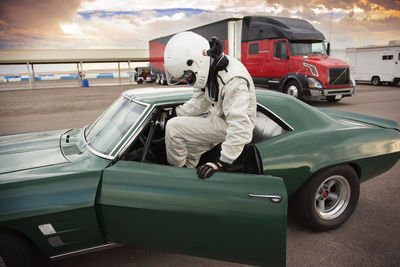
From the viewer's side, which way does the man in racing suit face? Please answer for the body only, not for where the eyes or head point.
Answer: to the viewer's left

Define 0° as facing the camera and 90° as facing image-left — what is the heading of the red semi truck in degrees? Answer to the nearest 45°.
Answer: approximately 315°

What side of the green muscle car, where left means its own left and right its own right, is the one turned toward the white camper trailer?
back

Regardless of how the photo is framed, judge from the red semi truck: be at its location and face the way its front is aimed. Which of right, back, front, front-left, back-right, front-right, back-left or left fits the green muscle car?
front-right
